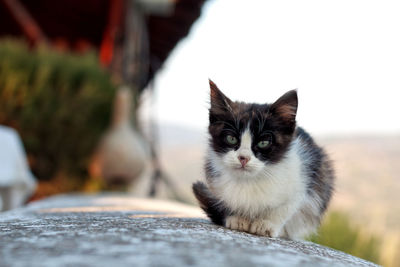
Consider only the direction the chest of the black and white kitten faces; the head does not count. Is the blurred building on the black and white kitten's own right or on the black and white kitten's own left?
on the black and white kitten's own right

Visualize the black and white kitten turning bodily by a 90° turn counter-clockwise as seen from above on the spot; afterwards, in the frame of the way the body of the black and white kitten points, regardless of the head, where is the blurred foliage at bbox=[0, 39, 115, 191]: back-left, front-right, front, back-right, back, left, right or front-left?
back

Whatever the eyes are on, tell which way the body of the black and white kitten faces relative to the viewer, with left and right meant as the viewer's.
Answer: facing the viewer and to the left of the viewer

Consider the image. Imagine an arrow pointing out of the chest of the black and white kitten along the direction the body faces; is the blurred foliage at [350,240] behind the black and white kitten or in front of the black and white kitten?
behind
